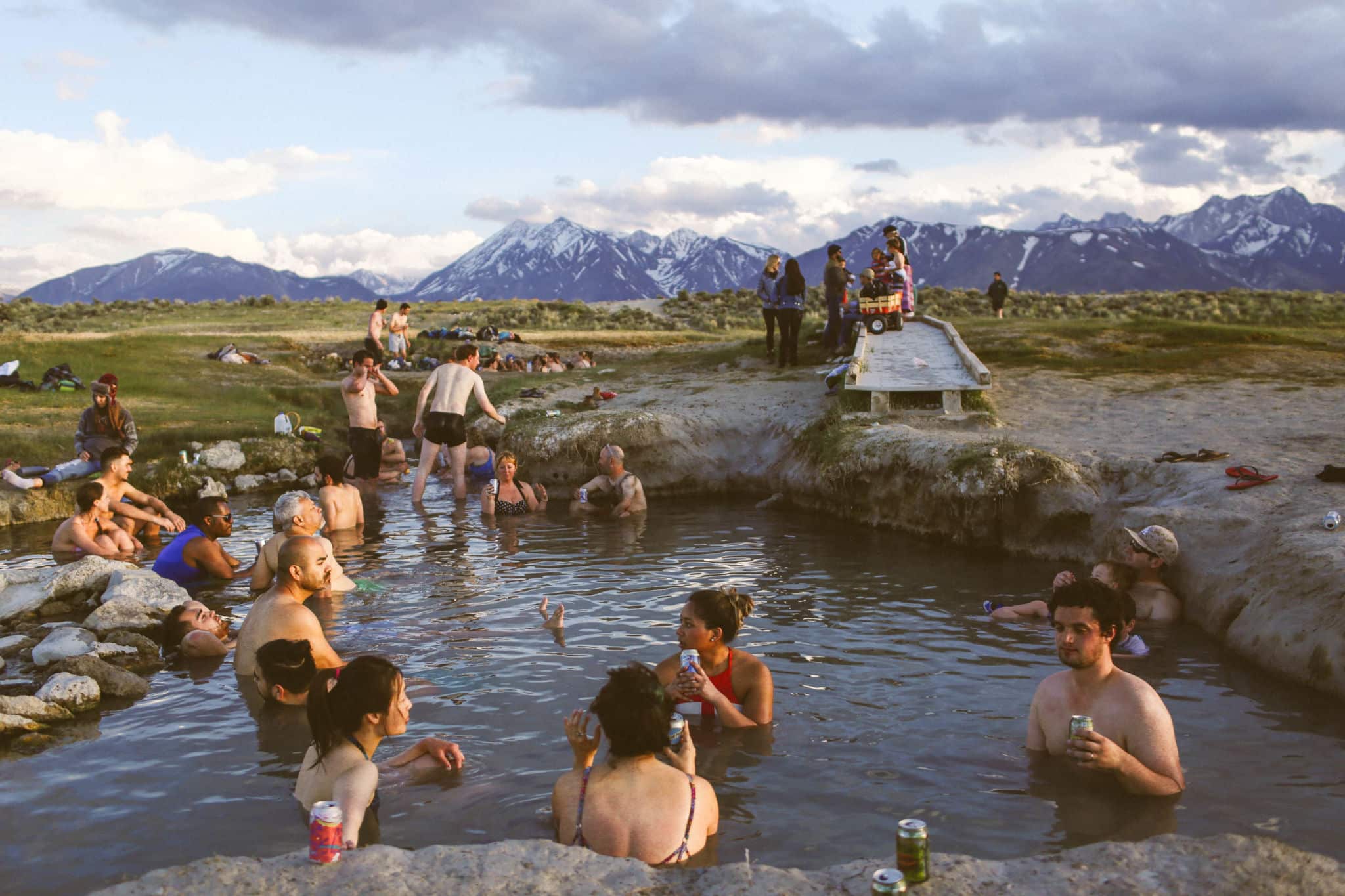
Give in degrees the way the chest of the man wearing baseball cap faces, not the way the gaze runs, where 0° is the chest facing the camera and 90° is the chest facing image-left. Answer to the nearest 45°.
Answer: approximately 90°

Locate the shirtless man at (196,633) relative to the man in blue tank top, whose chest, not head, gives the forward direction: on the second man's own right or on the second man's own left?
on the second man's own right

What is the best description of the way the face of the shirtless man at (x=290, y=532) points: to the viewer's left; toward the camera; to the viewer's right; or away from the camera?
to the viewer's right

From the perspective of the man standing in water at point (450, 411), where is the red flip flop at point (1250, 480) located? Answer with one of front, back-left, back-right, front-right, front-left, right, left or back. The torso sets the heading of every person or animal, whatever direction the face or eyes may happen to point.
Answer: back-right

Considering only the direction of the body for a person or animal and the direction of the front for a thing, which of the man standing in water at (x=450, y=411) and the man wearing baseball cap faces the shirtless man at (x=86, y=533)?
the man wearing baseball cap

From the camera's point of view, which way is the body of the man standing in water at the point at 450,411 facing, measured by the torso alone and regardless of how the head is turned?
away from the camera

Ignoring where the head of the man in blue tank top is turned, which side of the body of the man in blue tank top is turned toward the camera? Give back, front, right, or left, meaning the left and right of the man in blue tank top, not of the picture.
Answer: right
